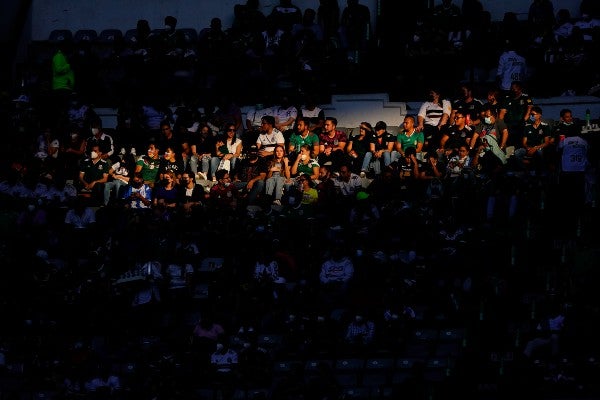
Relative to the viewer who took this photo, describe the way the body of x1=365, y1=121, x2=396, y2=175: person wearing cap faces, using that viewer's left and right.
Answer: facing the viewer and to the left of the viewer
